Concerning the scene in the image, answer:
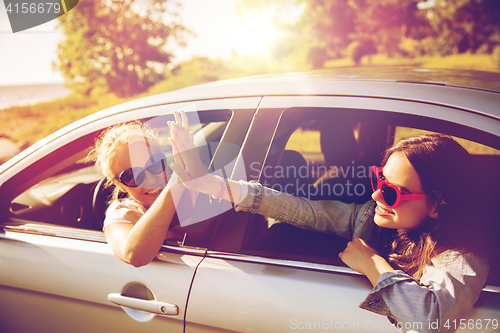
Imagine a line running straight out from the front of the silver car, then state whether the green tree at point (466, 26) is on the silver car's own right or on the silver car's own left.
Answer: on the silver car's own right

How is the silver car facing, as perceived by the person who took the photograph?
facing away from the viewer and to the left of the viewer

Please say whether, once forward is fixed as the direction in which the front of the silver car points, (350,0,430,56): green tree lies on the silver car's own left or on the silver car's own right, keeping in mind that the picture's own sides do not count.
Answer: on the silver car's own right
